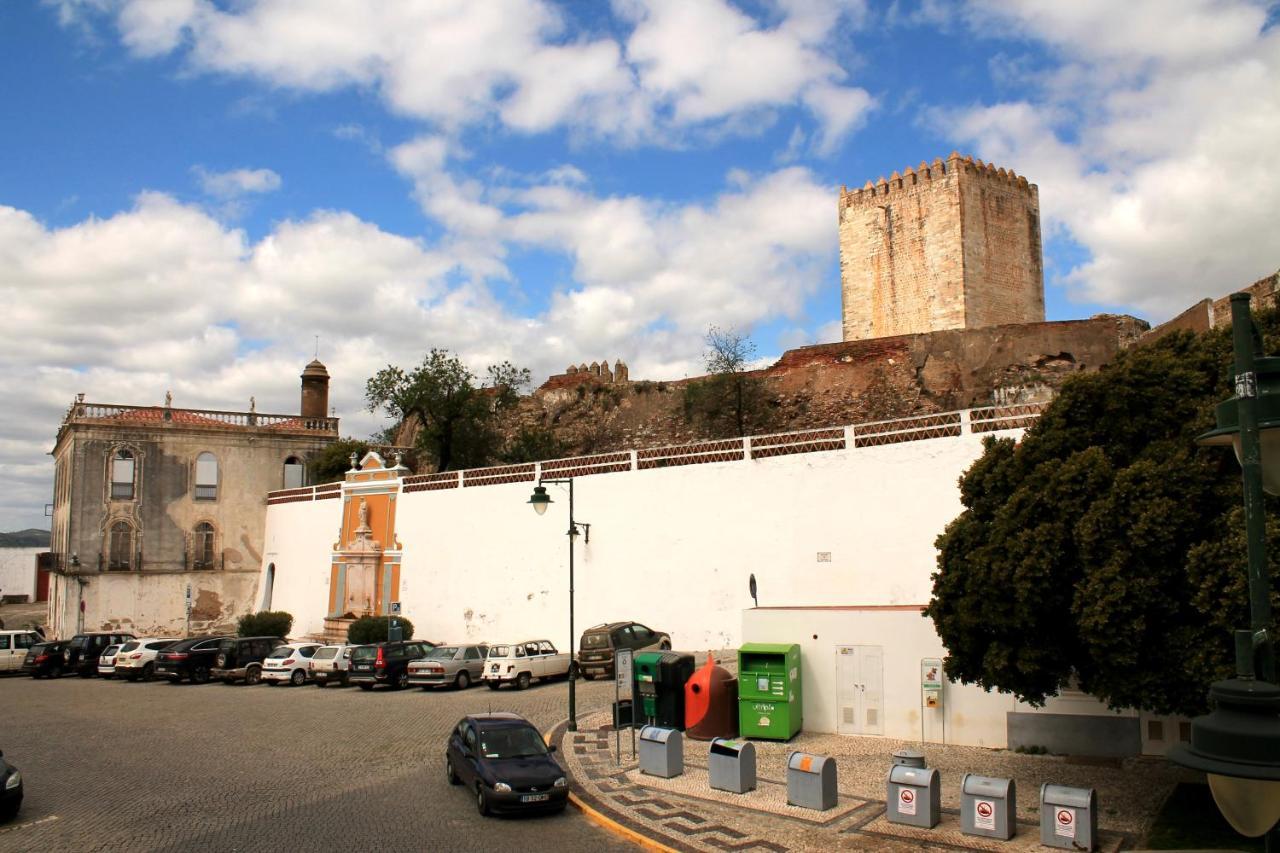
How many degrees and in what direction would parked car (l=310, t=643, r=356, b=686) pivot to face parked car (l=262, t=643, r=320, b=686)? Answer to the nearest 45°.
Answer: approximately 90° to its left

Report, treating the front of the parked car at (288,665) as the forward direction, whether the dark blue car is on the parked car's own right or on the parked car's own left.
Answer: on the parked car's own right

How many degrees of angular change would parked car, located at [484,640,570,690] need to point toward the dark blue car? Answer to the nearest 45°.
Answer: approximately 135° to its right

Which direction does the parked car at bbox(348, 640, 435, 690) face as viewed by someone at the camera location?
facing away from the viewer and to the right of the viewer

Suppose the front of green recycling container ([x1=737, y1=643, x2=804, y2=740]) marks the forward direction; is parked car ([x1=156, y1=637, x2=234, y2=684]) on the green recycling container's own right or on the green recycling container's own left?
on the green recycling container's own right

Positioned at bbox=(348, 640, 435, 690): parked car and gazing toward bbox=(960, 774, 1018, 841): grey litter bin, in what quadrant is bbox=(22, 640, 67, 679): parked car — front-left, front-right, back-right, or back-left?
back-right

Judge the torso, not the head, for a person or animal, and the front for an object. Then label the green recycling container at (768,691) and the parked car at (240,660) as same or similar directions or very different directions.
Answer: very different directions

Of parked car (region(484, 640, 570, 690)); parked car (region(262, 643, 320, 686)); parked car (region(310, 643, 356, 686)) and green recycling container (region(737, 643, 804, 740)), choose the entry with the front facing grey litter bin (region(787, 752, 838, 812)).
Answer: the green recycling container

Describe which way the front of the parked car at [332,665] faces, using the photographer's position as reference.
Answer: facing away from the viewer and to the right of the viewer

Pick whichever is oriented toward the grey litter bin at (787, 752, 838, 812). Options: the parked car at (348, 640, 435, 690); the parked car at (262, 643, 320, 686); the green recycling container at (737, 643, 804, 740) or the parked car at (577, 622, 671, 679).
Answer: the green recycling container
